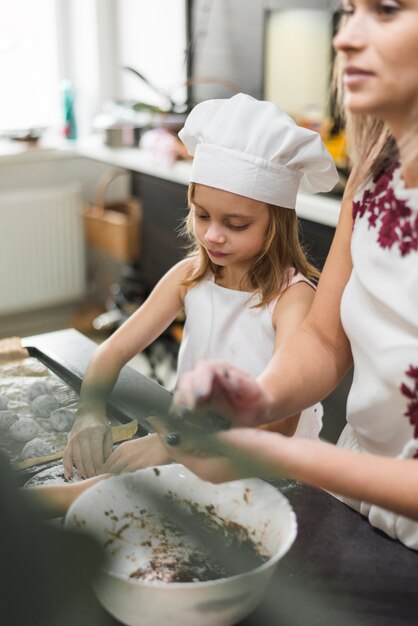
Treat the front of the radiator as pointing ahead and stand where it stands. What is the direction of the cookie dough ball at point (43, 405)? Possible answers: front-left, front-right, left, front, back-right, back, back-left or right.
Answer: front-right

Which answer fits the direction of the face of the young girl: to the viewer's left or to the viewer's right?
to the viewer's left

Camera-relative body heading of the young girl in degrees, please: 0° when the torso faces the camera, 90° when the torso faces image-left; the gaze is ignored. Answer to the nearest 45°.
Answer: approximately 45°

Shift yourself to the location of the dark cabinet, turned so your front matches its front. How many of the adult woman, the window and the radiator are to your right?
2

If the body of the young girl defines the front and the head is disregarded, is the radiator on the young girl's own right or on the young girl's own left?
on the young girl's own right

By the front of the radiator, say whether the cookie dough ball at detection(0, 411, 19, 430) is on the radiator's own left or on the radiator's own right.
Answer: on the radiator's own right

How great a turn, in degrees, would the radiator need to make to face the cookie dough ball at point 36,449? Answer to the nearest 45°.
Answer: approximately 45° to its right

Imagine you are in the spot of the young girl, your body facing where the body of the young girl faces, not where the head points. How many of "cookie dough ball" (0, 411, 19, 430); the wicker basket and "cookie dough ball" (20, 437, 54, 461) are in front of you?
2
